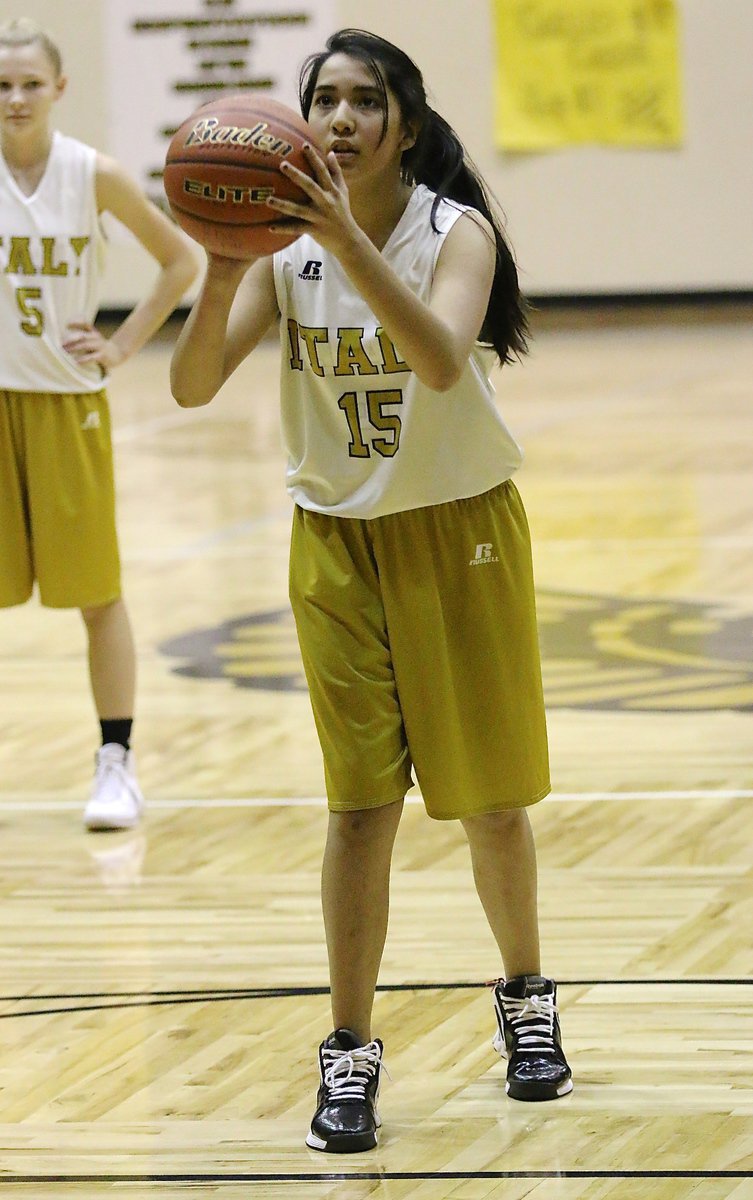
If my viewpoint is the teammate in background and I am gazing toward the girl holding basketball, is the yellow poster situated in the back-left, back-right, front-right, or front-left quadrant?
back-left

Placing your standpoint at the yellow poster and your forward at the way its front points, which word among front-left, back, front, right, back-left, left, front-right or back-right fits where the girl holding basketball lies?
front

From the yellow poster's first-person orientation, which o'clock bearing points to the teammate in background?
The teammate in background is roughly at 12 o'clock from the yellow poster.

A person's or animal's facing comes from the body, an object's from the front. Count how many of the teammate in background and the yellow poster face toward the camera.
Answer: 2

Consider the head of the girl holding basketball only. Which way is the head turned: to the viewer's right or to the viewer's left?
to the viewer's left

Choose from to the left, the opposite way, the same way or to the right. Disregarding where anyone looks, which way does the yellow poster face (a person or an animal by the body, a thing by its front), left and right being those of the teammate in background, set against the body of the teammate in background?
the same way

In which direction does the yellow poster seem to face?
toward the camera

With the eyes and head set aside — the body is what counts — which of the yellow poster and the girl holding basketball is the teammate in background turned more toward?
the girl holding basketball

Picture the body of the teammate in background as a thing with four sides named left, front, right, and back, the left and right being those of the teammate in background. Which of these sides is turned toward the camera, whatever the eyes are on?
front

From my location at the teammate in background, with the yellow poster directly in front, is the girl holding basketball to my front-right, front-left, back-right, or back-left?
back-right

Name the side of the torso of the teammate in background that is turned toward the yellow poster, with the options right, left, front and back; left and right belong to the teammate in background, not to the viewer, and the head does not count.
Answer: back
